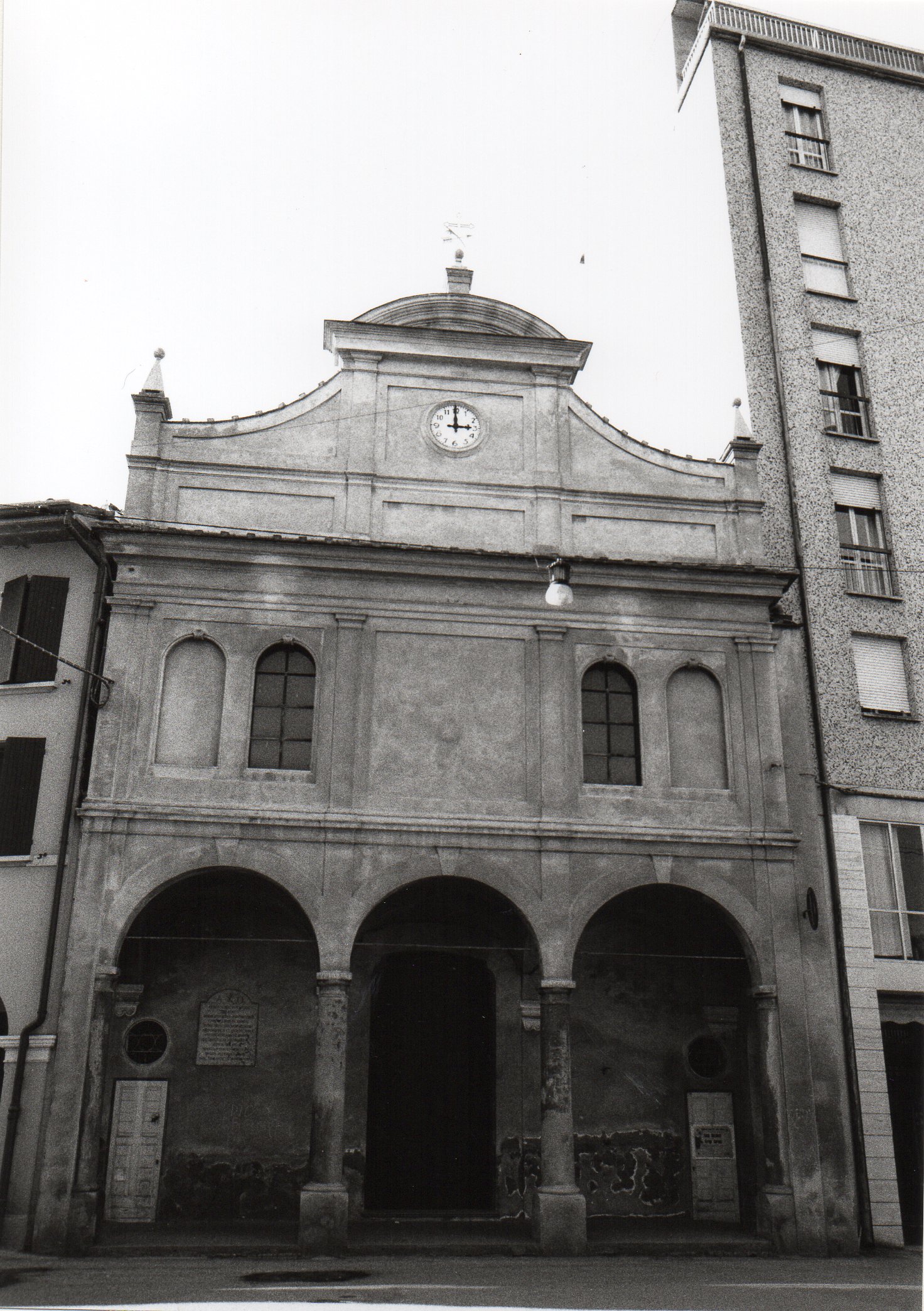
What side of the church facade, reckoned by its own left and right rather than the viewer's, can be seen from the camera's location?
front

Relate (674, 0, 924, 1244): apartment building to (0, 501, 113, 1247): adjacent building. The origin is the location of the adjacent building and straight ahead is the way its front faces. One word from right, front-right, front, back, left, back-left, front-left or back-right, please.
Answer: left

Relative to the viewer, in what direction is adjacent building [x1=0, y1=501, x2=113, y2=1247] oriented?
toward the camera

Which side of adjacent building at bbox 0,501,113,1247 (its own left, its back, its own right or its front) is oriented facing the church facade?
left

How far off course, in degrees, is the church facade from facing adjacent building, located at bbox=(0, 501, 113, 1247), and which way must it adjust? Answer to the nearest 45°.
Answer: approximately 90° to its right

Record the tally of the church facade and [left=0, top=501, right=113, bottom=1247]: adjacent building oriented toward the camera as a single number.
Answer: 2

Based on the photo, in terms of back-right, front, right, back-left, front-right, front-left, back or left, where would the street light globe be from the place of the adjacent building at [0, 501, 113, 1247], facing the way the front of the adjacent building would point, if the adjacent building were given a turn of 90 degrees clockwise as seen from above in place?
back-left
